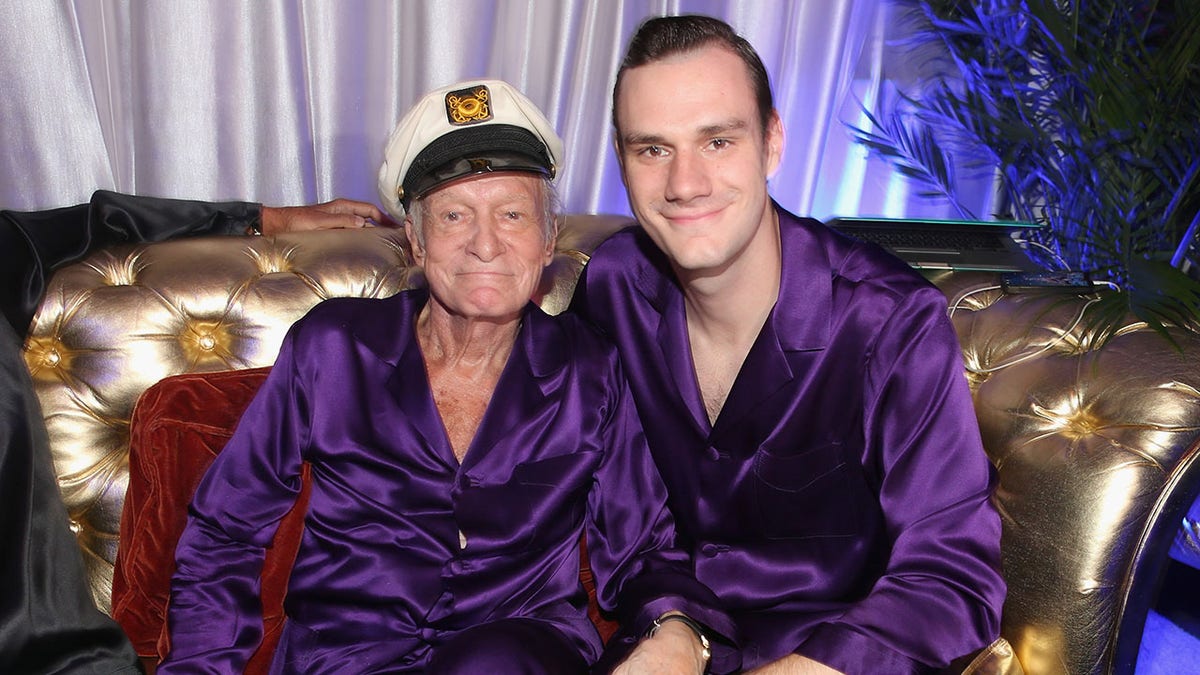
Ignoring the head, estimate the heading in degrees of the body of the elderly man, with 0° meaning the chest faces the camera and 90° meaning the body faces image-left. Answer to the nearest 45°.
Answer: approximately 0°

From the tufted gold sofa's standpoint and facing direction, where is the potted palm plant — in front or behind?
behind

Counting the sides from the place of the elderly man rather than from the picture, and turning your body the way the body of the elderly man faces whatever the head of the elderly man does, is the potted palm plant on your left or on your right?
on your left

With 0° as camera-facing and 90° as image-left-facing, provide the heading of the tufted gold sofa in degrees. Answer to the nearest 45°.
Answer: approximately 0°
